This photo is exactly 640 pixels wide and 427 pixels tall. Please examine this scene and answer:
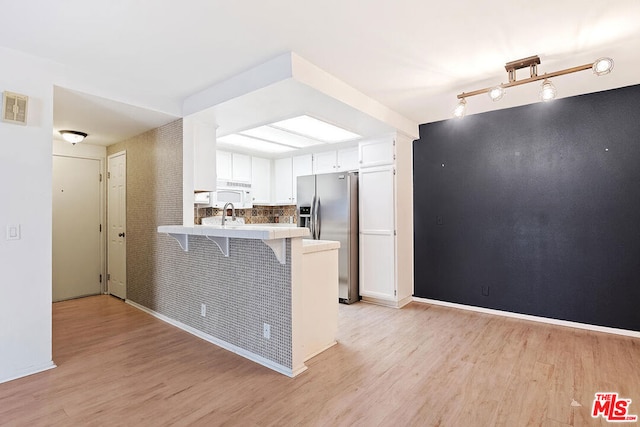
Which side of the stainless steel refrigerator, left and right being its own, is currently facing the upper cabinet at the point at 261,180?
right

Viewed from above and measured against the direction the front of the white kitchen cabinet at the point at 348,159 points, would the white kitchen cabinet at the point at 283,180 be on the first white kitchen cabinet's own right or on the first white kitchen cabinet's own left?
on the first white kitchen cabinet's own right

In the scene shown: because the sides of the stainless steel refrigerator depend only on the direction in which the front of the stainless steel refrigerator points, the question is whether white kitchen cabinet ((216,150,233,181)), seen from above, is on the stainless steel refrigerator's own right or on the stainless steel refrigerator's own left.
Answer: on the stainless steel refrigerator's own right

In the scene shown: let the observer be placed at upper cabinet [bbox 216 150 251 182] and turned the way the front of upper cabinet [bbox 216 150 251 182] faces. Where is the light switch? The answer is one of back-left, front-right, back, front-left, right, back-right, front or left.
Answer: right

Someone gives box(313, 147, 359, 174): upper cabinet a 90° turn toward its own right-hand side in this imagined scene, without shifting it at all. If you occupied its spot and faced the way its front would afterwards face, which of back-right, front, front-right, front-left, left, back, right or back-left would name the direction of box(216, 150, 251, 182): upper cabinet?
front-left

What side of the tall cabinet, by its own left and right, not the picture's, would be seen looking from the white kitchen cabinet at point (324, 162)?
right

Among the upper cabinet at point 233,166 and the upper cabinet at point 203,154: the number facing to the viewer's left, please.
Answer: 0

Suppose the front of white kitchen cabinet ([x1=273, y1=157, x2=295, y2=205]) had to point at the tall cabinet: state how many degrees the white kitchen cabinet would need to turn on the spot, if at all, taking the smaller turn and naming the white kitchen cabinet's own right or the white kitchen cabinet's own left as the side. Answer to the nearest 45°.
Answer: approximately 90° to the white kitchen cabinet's own left

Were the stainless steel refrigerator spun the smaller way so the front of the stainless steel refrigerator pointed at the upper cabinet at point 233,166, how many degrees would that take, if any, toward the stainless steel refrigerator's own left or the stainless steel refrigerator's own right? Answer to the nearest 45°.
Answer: approximately 45° to the stainless steel refrigerator's own right

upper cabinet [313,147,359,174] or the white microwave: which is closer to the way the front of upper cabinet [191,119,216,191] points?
the upper cabinet

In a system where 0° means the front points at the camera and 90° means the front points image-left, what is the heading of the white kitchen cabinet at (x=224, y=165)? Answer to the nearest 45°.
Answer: approximately 315°

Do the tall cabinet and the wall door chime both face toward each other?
no

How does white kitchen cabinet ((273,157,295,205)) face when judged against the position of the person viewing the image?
facing the viewer and to the left of the viewer

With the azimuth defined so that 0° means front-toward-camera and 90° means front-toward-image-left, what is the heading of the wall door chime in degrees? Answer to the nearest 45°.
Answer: approximately 0°
